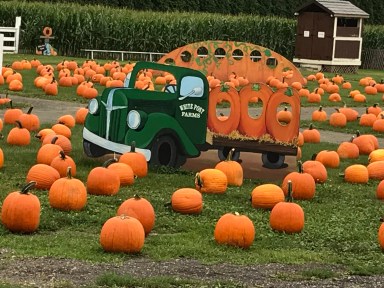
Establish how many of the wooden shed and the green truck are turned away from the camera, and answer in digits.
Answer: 0

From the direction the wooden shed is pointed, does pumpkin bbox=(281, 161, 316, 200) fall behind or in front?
in front

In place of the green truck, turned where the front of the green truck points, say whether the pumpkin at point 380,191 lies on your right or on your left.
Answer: on your left

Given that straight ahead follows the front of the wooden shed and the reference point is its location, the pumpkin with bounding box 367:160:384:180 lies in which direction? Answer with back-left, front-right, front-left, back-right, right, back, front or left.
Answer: front-left

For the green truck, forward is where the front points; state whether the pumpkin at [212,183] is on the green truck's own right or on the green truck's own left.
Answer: on the green truck's own left

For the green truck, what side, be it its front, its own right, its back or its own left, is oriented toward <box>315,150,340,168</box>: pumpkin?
back

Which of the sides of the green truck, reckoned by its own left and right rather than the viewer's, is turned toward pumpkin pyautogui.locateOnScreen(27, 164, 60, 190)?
front

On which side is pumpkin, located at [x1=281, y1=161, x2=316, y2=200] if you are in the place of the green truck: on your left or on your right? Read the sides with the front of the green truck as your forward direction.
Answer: on your left

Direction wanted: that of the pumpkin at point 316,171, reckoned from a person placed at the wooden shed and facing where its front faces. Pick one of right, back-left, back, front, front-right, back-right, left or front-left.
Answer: front-left

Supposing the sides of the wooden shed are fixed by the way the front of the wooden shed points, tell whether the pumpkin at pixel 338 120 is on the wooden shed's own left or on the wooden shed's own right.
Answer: on the wooden shed's own left

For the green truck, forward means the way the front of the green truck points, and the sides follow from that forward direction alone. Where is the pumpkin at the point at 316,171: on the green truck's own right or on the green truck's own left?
on the green truck's own left

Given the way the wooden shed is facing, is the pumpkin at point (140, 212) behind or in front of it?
in front
